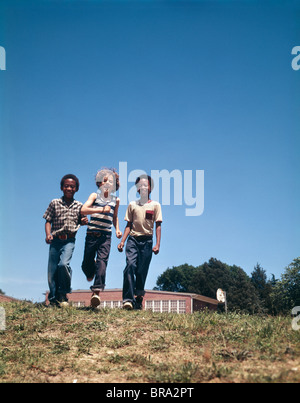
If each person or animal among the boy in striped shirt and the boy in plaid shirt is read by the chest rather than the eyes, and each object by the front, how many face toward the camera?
2

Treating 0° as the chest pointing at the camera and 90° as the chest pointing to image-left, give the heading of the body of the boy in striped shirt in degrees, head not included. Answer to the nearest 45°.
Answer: approximately 0°

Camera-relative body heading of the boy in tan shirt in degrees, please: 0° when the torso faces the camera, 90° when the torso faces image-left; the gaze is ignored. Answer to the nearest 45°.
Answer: approximately 0°

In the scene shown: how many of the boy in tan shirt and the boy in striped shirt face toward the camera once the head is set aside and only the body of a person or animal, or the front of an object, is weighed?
2

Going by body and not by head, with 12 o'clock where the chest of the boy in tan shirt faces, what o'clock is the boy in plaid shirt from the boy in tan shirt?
The boy in plaid shirt is roughly at 3 o'clock from the boy in tan shirt.

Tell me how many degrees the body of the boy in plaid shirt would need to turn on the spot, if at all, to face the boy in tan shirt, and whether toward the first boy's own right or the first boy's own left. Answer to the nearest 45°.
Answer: approximately 90° to the first boy's own left
